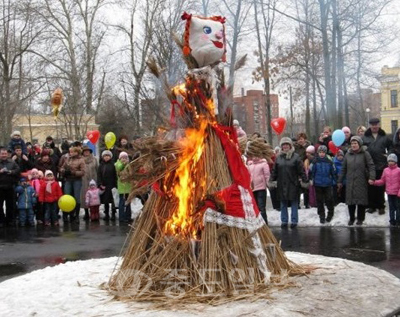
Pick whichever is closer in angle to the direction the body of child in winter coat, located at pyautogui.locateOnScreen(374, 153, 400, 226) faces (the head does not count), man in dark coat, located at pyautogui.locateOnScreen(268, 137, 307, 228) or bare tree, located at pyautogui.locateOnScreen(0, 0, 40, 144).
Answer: the man in dark coat

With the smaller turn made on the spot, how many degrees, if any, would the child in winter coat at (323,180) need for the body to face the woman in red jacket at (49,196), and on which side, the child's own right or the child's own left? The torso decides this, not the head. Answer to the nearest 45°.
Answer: approximately 90° to the child's own right

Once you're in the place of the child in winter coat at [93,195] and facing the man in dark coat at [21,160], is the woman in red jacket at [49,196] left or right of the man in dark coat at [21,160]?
left

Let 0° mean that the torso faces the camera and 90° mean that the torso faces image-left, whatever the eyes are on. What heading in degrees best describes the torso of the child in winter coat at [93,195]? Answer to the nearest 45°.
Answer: approximately 0°
